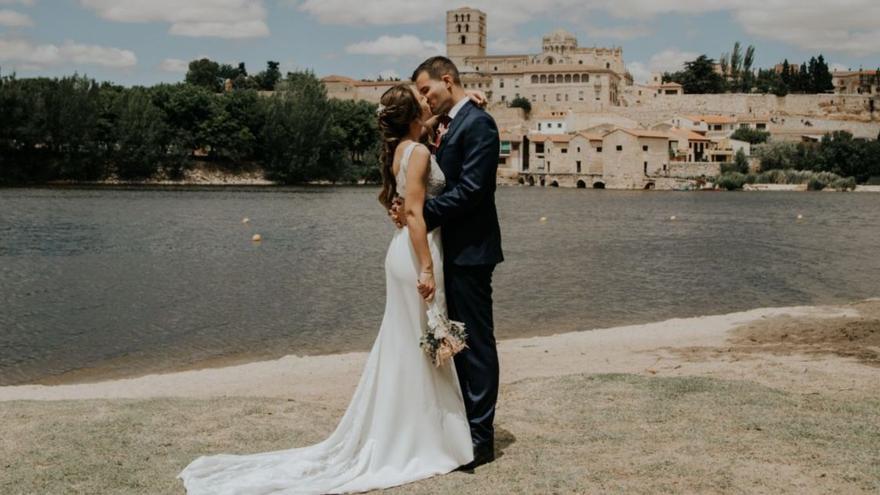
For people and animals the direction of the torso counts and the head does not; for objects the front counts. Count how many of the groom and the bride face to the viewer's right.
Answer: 1

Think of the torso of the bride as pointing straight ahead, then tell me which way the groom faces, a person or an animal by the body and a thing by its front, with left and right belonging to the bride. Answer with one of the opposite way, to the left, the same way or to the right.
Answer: the opposite way

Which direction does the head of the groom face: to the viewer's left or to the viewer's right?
to the viewer's left

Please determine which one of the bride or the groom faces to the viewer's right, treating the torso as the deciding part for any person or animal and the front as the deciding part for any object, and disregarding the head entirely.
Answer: the bride

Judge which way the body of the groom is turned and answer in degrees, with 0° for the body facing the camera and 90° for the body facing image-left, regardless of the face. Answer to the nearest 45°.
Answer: approximately 90°

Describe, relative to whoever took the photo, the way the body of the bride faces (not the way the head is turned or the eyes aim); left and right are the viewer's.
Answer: facing to the right of the viewer
